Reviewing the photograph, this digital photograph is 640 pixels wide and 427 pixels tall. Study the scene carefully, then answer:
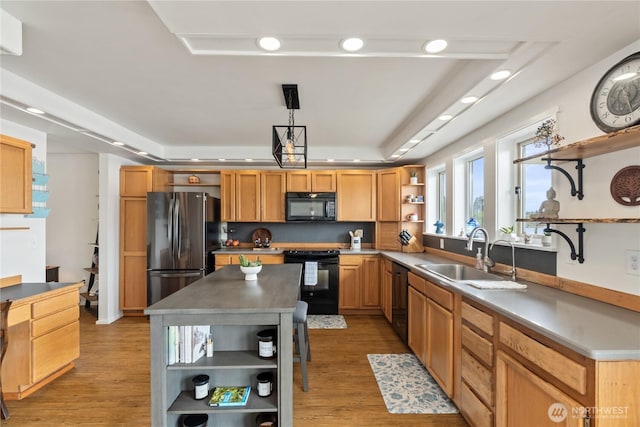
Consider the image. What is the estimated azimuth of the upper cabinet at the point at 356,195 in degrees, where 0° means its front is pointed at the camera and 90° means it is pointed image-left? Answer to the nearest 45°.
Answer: approximately 0°

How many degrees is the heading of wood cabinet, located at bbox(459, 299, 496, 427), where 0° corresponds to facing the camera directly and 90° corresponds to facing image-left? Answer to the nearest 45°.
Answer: approximately 45°

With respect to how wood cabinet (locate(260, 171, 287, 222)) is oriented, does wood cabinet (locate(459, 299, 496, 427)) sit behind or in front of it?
in front

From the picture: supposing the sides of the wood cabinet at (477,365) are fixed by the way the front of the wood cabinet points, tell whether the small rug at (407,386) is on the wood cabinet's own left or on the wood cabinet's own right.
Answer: on the wood cabinet's own right

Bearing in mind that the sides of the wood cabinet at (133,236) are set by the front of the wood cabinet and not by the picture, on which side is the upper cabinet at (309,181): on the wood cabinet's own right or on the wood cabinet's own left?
on the wood cabinet's own left

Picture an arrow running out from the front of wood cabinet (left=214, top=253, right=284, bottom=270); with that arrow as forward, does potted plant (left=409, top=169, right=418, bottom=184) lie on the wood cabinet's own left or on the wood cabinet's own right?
on the wood cabinet's own left

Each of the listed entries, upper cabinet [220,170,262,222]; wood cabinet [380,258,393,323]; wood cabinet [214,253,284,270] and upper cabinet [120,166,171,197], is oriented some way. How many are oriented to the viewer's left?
1

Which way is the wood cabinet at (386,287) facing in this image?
to the viewer's left

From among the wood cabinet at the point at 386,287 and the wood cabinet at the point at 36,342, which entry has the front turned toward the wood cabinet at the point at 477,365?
the wood cabinet at the point at 36,342

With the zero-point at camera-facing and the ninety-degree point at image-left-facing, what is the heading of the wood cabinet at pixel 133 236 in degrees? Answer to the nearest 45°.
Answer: approximately 0°

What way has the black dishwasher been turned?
to the viewer's left

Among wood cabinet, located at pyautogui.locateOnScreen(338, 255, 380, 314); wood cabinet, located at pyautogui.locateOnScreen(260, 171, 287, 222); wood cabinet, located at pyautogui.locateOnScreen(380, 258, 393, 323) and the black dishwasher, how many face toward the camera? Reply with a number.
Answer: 2

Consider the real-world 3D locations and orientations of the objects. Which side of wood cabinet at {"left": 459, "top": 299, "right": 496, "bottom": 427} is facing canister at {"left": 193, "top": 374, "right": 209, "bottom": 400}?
front
